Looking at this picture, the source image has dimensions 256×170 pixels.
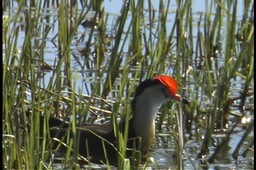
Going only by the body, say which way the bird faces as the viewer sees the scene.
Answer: to the viewer's right
